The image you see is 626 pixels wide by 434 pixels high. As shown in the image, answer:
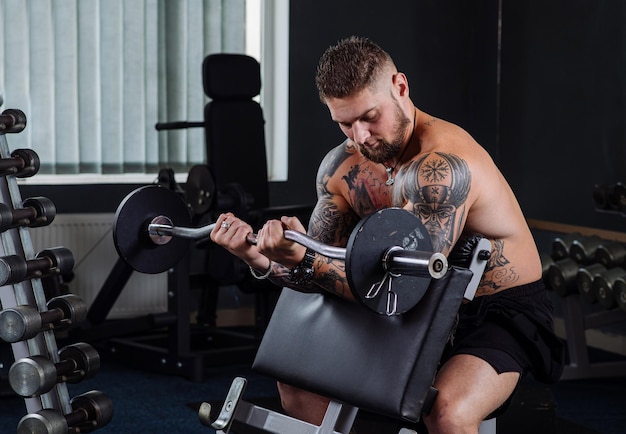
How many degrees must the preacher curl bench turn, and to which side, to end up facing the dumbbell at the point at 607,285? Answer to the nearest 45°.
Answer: approximately 180°

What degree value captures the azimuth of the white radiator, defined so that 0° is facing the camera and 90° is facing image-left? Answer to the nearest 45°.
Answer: approximately 0°

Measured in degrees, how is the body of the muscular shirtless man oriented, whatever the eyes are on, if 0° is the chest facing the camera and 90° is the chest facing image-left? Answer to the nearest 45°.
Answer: approximately 45°

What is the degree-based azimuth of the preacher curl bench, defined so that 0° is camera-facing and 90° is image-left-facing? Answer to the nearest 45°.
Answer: approximately 45°

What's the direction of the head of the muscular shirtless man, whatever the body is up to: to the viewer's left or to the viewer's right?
to the viewer's left
